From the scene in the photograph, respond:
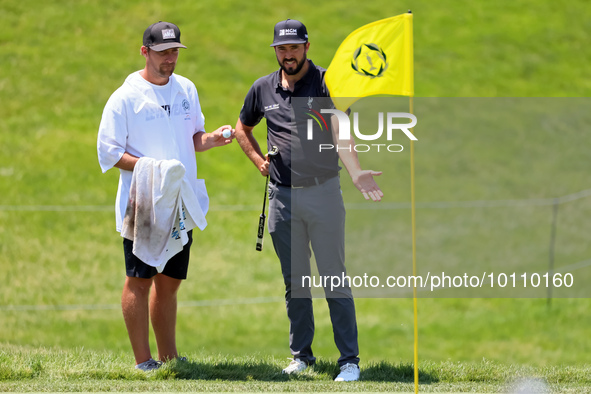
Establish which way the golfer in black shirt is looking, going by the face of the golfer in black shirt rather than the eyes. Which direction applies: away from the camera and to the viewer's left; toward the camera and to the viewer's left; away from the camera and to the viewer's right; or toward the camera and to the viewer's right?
toward the camera and to the viewer's left

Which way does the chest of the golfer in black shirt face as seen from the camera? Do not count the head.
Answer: toward the camera
